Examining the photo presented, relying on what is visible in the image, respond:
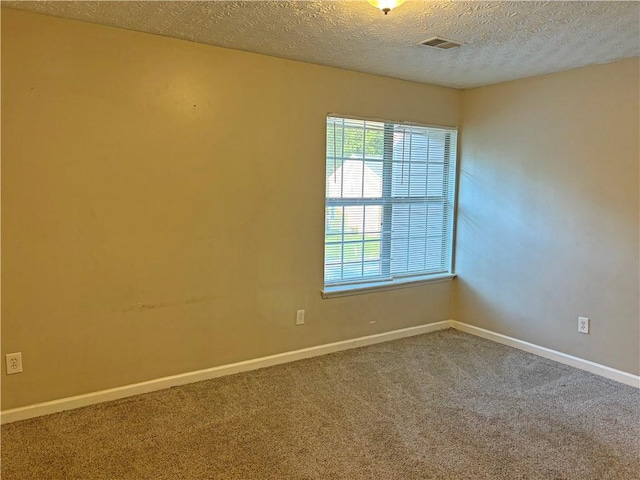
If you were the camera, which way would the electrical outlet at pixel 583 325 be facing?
facing the viewer and to the left of the viewer

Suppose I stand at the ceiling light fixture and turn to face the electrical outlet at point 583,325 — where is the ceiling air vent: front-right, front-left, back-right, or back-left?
front-left

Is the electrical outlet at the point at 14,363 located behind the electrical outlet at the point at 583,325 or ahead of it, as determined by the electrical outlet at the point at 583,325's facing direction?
ahead

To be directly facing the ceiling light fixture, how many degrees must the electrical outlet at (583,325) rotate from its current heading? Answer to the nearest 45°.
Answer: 0° — it already faces it

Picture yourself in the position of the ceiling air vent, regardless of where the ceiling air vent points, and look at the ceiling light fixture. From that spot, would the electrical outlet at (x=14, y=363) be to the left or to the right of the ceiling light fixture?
right

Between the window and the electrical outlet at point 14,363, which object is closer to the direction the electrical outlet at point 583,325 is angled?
the electrical outlet

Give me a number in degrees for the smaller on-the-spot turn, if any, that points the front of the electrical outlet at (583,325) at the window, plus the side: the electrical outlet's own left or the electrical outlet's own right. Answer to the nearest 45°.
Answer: approximately 45° to the electrical outlet's own right

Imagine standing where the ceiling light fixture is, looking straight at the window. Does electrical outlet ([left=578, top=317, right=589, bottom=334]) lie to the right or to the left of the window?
right
